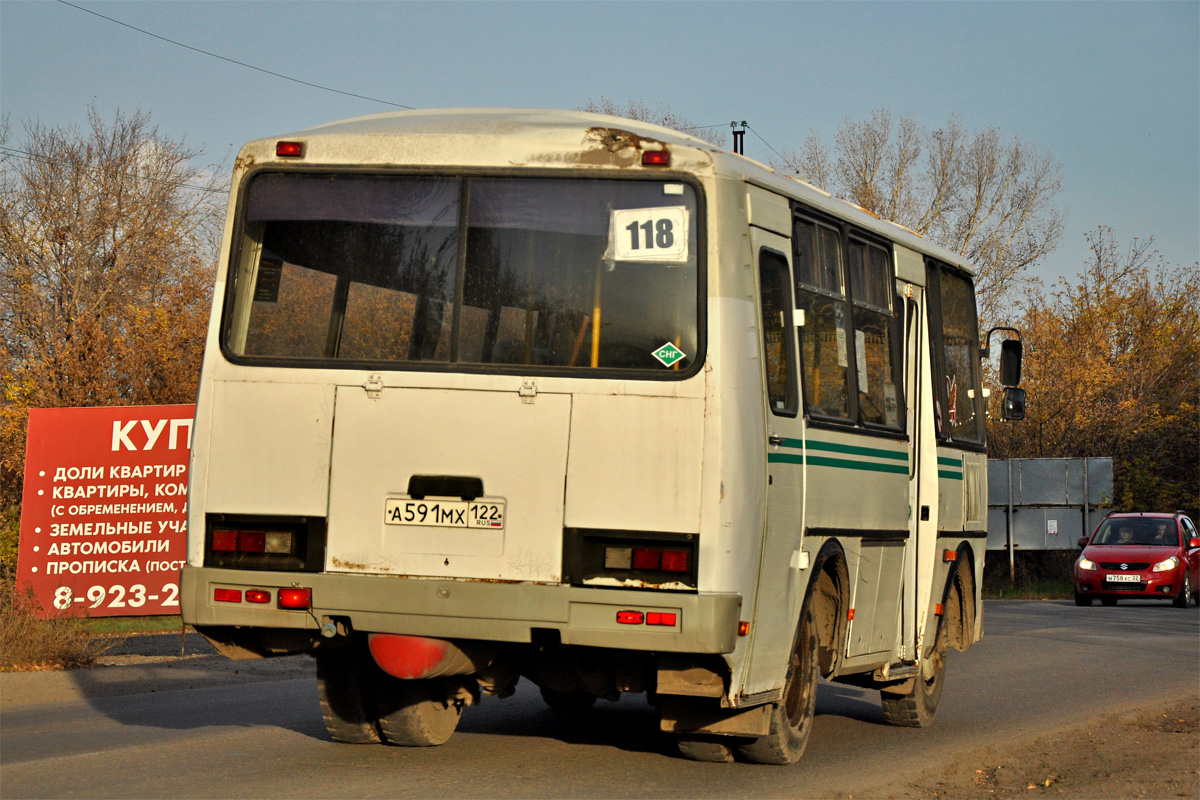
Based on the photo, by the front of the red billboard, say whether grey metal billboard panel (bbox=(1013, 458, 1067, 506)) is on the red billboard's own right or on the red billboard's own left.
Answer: on the red billboard's own left

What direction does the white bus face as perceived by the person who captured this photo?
facing away from the viewer and to the right of the viewer

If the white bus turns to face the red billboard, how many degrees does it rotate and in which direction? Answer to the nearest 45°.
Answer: approximately 90° to its left

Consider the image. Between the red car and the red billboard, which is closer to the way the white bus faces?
the red car

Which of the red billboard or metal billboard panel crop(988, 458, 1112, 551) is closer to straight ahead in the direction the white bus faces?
the metal billboard panel

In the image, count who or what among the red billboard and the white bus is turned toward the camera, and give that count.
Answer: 1
